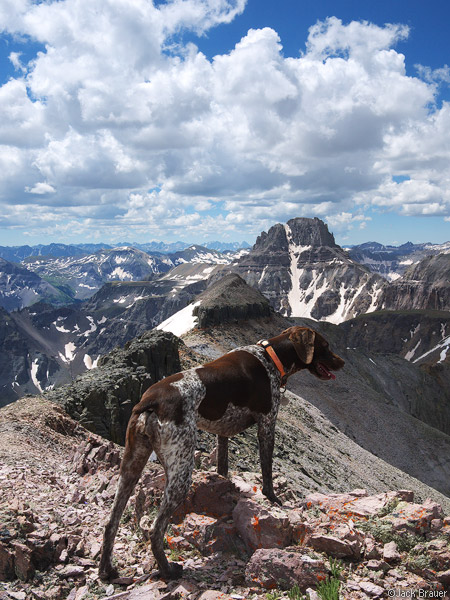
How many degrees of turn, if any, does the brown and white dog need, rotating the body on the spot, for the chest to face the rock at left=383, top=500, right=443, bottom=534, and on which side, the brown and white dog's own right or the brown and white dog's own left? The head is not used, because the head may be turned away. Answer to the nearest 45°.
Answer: approximately 45° to the brown and white dog's own right

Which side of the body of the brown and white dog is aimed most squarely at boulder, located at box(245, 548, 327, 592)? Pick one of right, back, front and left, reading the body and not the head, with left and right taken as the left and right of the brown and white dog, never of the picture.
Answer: right

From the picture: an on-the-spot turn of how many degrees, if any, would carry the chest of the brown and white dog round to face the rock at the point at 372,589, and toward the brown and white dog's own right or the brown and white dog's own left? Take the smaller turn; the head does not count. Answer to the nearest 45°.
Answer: approximately 90° to the brown and white dog's own right

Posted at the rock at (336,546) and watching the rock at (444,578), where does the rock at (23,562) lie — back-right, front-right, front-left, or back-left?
back-right

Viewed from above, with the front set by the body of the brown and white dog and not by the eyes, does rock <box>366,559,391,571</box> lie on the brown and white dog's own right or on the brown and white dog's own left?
on the brown and white dog's own right

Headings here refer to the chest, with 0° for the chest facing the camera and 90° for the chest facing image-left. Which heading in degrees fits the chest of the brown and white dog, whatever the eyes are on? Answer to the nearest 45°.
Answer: approximately 225°
